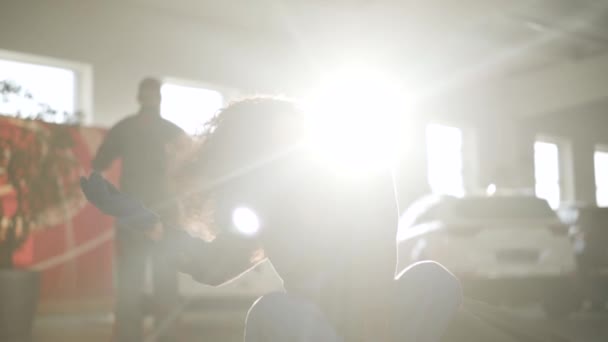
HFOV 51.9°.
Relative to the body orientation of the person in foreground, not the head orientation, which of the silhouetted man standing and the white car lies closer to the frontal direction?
the silhouetted man standing
